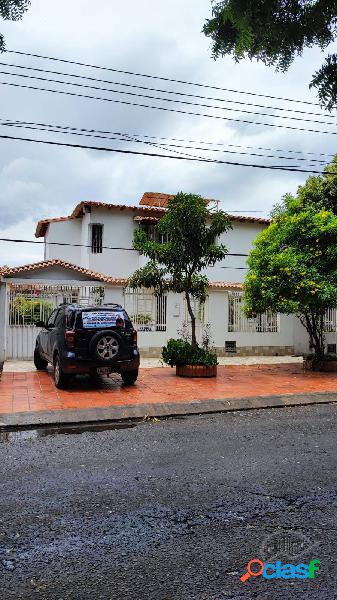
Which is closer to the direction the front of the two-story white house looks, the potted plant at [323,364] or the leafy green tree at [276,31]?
the leafy green tree

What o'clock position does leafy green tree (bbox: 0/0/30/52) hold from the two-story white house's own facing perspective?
The leafy green tree is roughly at 12 o'clock from the two-story white house.

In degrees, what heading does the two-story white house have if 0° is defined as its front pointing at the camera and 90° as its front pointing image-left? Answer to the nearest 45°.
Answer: approximately 0°

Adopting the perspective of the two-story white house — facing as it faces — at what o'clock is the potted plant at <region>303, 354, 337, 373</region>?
The potted plant is roughly at 10 o'clock from the two-story white house.

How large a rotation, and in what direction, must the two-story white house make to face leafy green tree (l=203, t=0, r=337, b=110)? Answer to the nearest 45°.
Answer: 0° — it already faces it

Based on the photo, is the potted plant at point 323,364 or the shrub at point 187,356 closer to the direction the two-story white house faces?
the shrub
